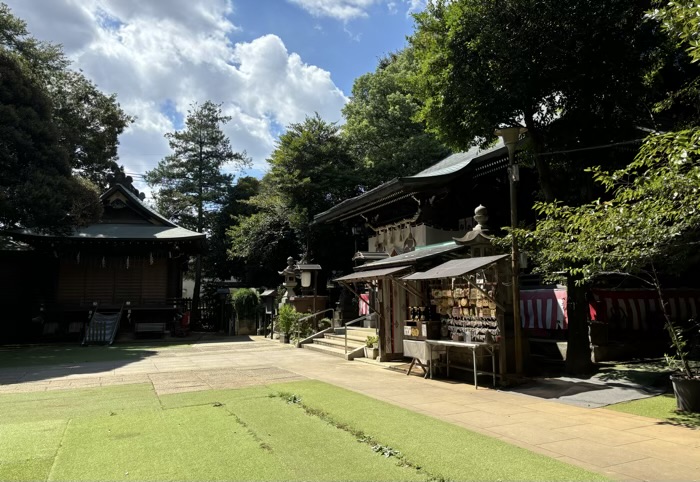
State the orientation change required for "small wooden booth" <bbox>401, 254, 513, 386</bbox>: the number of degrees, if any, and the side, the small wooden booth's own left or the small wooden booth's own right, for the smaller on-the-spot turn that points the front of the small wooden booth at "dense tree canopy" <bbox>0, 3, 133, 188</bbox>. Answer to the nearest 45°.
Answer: approximately 90° to the small wooden booth's own right

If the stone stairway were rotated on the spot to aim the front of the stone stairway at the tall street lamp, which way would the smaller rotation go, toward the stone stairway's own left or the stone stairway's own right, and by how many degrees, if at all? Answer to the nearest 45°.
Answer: approximately 90° to the stone stairway's own left

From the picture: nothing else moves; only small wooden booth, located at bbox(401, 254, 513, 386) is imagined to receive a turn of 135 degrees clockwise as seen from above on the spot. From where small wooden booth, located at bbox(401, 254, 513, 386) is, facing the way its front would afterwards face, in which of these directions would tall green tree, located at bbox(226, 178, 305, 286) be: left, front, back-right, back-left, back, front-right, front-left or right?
front-left

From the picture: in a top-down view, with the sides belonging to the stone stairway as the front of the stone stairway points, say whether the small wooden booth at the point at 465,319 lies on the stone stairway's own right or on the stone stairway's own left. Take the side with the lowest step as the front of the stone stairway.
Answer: on the stone stairway's own left

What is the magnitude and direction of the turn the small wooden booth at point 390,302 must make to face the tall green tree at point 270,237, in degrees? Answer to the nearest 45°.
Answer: approximately 90° to its right

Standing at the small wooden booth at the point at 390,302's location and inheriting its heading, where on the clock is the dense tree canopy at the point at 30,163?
The dense tree canopy is roughly at 2 o'clock from the small wooden booth.

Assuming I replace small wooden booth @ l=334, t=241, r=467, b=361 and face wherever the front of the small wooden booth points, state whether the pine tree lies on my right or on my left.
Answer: on my right

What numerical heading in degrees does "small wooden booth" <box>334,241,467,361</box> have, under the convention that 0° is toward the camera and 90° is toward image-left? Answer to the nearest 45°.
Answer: approximately 45°
